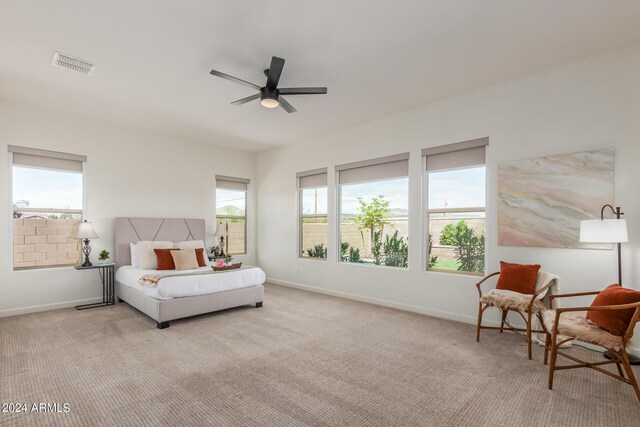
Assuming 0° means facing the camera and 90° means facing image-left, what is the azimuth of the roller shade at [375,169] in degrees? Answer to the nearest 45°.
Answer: approximately 45°

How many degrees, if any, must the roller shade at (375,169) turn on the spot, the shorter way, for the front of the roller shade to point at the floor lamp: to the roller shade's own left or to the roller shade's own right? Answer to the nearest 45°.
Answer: approximately 90° to the roller shade's own left

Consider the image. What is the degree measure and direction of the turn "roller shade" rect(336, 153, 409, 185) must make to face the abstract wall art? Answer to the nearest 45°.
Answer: approximately 90° to its left

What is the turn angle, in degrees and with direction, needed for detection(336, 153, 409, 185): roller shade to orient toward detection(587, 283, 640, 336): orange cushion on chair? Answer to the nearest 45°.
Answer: approximately 90° to its left

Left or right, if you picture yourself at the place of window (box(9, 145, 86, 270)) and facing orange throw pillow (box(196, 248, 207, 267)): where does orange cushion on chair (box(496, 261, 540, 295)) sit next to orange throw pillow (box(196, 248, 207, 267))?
right

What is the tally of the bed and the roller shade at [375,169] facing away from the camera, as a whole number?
0

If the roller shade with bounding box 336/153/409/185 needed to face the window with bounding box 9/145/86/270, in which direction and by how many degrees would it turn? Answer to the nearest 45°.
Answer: approximately 45° to its right

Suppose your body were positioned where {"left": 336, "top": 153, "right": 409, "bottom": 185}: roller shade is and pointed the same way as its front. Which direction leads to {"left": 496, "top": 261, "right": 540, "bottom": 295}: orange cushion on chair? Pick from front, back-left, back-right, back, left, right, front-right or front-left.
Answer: left

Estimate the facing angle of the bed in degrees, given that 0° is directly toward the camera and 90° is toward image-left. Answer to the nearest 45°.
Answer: approximately 315°

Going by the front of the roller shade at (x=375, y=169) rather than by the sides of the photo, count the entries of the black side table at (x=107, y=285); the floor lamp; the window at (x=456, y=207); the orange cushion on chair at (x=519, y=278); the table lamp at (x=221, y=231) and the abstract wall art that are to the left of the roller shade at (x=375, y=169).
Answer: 4

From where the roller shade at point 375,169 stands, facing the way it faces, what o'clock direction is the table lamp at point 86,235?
The table lamp is roughly at 1 o'clock from the roller shade.

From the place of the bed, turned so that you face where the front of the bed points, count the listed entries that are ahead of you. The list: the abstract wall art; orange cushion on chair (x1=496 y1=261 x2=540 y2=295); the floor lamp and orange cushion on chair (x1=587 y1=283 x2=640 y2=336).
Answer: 4
